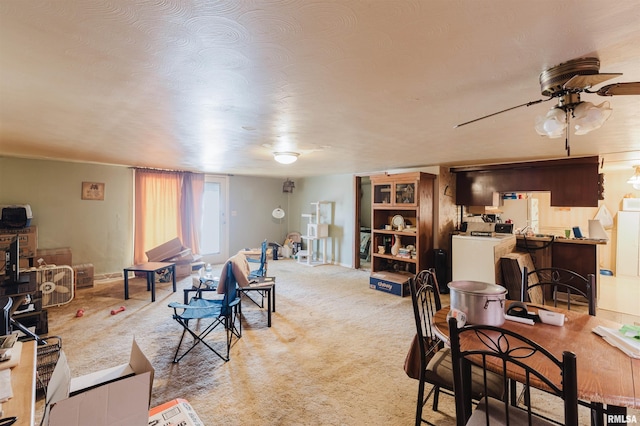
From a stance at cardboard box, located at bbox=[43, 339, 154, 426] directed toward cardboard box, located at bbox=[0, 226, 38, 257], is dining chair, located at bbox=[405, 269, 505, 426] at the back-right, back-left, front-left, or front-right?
back-right

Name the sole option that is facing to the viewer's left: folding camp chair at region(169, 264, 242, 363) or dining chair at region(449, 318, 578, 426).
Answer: the folding camp chair

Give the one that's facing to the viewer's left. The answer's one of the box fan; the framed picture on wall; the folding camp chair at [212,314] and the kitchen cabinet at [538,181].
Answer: the folding camp chair

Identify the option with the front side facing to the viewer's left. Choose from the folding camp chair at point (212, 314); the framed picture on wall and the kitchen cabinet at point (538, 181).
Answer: the folding camp chair

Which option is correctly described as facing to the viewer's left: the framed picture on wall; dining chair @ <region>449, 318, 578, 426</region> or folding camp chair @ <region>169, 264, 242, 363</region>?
the folding camp chair

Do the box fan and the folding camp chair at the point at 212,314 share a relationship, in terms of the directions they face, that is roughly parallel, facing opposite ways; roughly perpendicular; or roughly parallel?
roughly perpendicular

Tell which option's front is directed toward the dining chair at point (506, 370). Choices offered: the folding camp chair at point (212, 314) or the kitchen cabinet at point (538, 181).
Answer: the kitchen cabinet

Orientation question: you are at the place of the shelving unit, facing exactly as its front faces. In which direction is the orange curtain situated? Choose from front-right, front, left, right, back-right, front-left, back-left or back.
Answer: front-right

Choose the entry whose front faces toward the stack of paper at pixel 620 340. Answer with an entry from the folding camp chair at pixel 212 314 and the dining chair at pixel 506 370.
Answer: the dining chair

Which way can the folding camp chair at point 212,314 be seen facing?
to the viewer's left

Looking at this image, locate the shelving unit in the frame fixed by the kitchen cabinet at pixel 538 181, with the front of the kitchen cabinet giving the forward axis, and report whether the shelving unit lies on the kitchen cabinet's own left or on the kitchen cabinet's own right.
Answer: on the kitchen cabinet's own right

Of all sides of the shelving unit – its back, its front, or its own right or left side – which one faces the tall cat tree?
right

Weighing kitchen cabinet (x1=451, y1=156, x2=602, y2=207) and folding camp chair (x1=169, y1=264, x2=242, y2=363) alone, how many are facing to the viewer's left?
1

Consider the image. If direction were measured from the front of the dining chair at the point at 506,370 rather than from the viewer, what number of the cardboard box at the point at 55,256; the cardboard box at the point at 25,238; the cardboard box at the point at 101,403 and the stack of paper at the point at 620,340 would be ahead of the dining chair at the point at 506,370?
1

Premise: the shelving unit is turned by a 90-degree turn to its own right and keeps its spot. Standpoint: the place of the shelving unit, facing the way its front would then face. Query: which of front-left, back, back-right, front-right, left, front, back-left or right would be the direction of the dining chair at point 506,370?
back-left

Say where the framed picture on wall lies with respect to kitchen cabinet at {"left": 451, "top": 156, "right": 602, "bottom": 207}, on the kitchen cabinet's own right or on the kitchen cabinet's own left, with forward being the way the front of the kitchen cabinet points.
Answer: on the kitchen cabinet's own right
